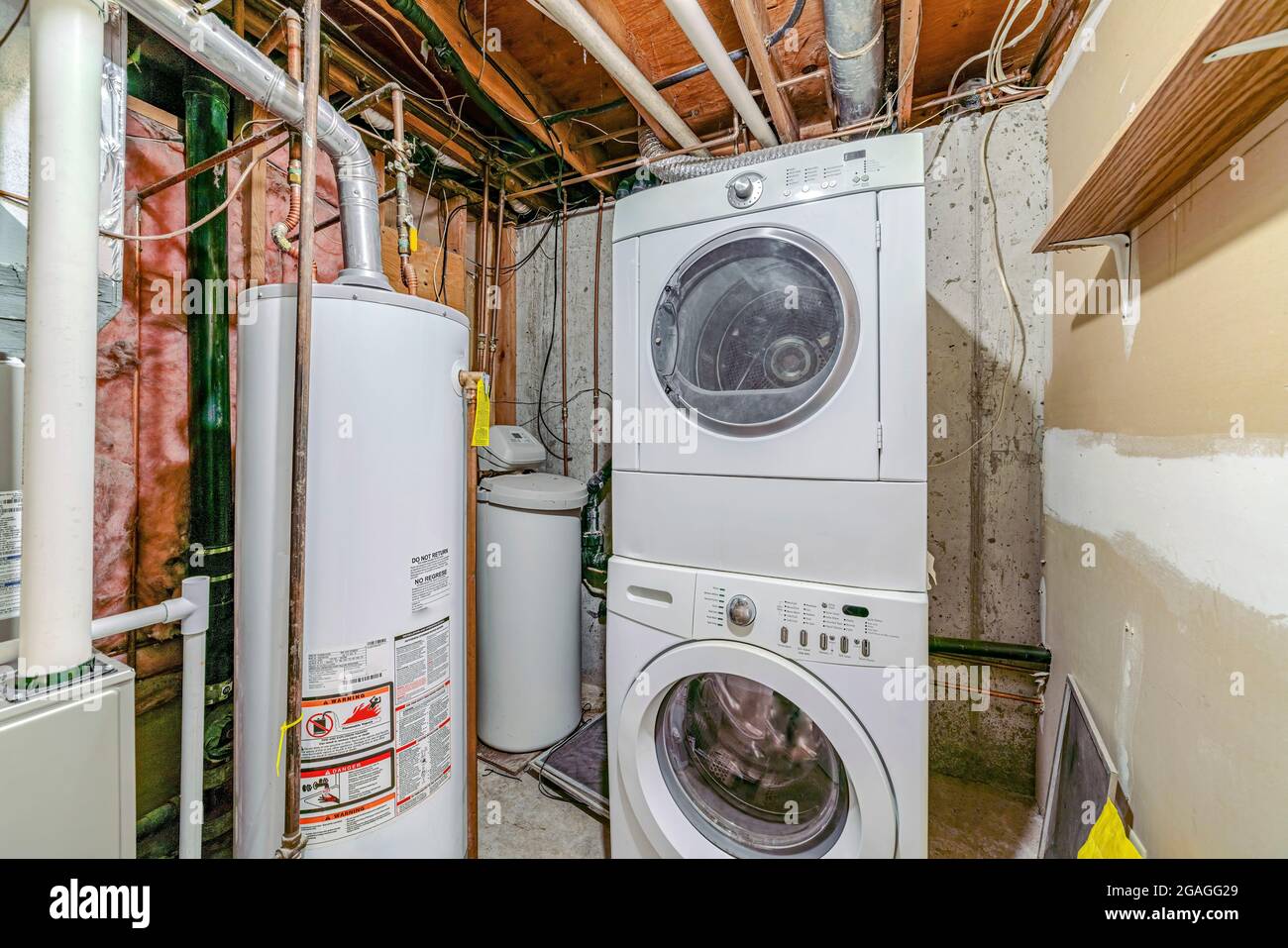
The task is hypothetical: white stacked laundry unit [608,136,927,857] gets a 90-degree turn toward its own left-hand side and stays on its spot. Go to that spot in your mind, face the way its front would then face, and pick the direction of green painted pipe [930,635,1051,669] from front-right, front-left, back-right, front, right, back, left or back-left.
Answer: left

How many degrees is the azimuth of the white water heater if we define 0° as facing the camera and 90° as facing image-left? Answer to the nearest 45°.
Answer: approximately 0°

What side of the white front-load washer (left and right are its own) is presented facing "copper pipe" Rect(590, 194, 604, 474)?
right

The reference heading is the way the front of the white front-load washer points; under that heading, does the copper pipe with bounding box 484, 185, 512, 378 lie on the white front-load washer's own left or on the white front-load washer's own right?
on the white front-load washer's own right

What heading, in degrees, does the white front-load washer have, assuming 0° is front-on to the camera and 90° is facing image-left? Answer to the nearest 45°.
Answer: approximately 45°

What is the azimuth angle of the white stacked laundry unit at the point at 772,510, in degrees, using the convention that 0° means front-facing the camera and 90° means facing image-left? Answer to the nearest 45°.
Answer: approximately 45°
